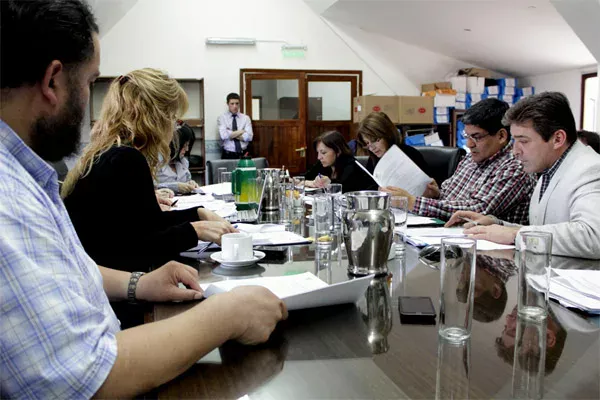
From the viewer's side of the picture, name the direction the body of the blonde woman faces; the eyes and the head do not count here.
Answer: to the viewer's right

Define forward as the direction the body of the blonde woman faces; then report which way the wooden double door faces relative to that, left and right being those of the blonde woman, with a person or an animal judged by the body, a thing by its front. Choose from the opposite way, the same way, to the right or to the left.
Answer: to the right

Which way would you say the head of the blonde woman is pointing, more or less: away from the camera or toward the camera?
away from the camera

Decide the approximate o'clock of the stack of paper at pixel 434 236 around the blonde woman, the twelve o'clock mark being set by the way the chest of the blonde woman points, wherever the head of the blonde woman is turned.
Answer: The stack of paper is roughly at 12 o'clock from the blonde woman.

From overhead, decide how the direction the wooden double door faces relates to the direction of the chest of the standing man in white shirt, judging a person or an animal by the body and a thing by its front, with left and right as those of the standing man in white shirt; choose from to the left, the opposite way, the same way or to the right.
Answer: the same way

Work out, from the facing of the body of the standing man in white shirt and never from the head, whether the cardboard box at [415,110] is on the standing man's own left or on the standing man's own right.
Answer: on the standing man's own left

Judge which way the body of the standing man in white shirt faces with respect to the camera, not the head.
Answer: toward the camera

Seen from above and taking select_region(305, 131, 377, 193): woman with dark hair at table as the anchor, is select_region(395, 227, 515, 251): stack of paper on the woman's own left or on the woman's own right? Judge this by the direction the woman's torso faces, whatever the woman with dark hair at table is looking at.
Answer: on the woman's own left

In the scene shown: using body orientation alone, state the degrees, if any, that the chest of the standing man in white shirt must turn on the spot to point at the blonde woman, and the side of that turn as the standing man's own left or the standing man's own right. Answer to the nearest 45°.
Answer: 0° — they already face them

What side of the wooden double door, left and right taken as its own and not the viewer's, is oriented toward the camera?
front

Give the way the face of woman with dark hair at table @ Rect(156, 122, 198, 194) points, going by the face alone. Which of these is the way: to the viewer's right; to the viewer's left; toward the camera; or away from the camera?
to the viewer's right

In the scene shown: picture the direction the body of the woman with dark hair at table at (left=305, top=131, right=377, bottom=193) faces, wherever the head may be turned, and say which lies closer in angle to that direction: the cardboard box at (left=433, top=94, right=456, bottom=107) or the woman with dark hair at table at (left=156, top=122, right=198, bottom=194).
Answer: the woman with dark hair at table

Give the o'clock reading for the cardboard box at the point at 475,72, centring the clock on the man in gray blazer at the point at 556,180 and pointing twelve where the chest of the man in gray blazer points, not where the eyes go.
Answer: The cardboard box is roughly at 3 o'clock from the man in gray blazer.

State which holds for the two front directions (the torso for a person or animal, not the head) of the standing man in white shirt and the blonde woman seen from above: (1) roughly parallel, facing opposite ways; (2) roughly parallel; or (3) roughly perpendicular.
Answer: roughly perpendicular

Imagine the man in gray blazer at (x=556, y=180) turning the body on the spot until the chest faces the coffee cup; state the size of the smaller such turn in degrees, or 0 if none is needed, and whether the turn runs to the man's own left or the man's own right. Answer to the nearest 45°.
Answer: approximately 45° to the man's own left

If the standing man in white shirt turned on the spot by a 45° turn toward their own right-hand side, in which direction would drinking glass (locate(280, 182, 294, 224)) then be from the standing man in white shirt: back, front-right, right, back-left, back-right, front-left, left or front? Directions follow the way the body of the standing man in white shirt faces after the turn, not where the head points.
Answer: front-left

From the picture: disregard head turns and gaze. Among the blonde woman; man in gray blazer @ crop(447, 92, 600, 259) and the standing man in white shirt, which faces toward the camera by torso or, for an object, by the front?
the standing man in white shirt

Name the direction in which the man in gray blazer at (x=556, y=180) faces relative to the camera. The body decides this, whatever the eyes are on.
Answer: to the viewer's left
